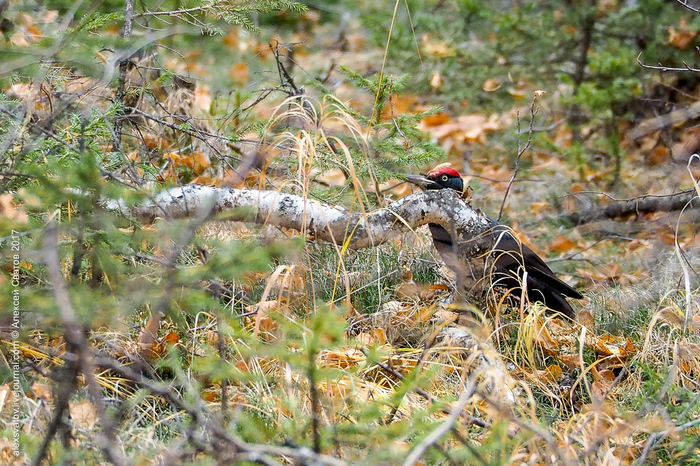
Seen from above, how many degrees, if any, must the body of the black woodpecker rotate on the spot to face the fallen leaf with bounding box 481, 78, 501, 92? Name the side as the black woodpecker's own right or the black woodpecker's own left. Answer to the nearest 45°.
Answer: approximately 90° to the black woodpecker's own right

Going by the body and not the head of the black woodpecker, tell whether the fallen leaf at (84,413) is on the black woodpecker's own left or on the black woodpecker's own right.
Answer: on the black woodpecker's own left

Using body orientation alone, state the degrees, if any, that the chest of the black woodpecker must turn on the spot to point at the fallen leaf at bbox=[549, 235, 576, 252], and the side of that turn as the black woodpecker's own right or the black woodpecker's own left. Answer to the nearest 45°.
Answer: approximately 90° to the black woodpecker's own right

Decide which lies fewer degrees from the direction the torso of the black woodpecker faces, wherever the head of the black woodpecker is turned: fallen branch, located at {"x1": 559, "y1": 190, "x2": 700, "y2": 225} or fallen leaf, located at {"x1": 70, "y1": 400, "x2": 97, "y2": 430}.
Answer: the fallen leaf

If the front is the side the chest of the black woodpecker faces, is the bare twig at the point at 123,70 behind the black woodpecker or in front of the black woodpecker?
in front

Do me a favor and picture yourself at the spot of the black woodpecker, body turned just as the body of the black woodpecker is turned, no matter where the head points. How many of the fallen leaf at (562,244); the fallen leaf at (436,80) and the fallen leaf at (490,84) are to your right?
3

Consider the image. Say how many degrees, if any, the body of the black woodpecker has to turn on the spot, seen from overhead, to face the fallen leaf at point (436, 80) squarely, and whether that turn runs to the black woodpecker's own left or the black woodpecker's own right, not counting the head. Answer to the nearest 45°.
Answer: approximately 90° to the black woodpecker's own right

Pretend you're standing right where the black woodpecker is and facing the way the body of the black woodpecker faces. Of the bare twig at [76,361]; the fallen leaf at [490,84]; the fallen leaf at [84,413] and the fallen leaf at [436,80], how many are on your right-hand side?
2

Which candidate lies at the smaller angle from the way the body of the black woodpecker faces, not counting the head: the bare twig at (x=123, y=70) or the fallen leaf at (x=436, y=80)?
the bare twig

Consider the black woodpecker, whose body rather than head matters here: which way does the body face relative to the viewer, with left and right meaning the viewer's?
facing to the left of the viewer
